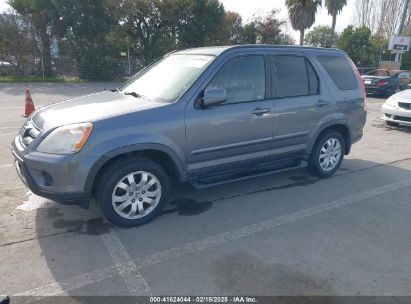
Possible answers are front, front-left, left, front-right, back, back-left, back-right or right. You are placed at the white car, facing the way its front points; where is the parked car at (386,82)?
back-right

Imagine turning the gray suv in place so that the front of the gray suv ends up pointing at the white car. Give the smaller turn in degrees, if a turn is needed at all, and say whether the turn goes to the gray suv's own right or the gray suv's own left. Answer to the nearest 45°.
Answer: approximately 180°

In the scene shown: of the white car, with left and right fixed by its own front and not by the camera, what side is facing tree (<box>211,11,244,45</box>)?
right

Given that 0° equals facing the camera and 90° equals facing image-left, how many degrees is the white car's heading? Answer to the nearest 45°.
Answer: approximately 45°

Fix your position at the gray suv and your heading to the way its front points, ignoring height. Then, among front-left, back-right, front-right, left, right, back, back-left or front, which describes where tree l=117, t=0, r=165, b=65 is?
back-right

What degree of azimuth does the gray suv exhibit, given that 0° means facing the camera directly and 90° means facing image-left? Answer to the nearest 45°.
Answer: approximately 45°

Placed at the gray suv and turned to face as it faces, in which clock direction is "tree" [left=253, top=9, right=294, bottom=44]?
The tree is roughly at 5 o'clock from the gray suv.

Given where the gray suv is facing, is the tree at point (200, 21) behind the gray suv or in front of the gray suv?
behind
